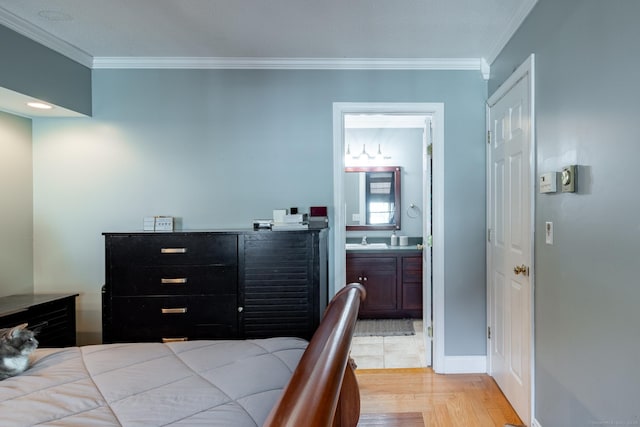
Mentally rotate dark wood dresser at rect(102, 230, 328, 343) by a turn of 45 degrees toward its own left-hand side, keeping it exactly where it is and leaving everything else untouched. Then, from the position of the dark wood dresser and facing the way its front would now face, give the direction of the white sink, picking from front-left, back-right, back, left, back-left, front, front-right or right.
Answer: left

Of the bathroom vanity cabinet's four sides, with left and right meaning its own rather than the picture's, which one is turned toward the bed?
front

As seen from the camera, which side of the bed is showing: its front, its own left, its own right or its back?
right

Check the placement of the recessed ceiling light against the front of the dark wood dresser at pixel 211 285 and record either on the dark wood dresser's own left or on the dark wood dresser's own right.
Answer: on the dark wood dresser's own right

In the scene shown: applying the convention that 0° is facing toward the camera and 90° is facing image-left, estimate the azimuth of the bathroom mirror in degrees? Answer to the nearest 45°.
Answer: approximately 0°

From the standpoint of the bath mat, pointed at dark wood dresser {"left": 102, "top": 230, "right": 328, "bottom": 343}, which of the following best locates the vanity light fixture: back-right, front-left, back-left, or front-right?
back-right

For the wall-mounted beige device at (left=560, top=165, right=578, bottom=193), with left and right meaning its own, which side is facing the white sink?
right

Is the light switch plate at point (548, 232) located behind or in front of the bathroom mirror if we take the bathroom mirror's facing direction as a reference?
in front

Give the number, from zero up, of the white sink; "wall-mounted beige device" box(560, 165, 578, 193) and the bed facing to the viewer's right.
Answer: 1

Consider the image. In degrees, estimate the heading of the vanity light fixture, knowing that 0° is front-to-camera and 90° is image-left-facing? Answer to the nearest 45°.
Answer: approximately 0°
